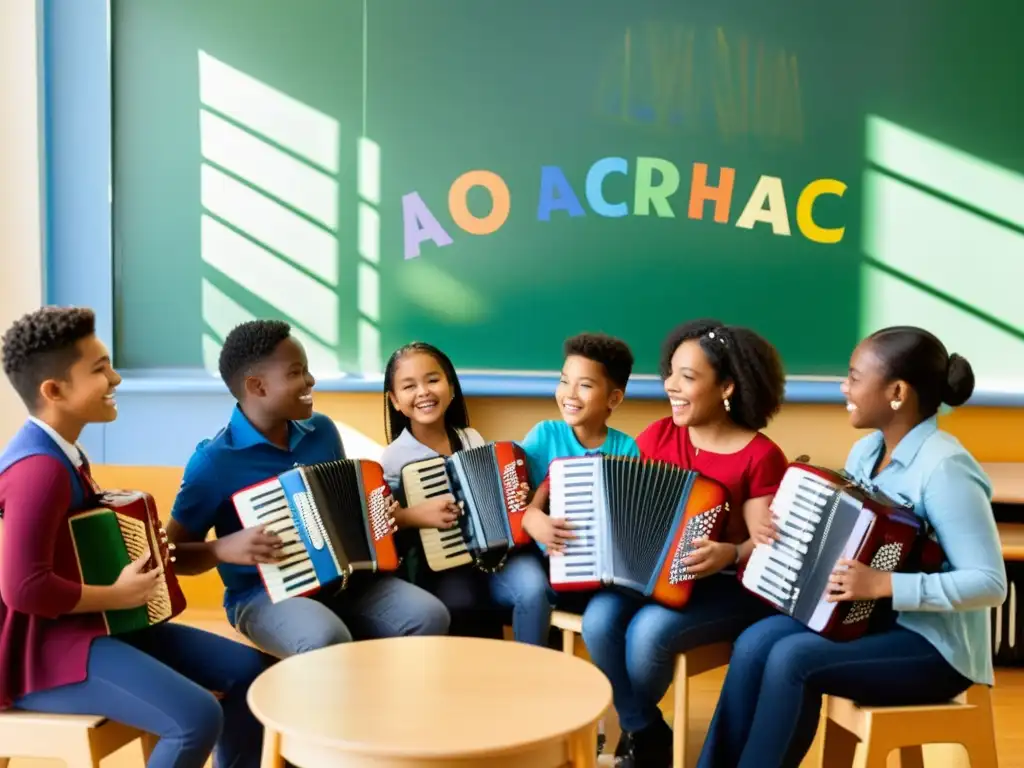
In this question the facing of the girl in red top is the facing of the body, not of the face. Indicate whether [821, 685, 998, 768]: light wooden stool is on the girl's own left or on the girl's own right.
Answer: on the girl's own left

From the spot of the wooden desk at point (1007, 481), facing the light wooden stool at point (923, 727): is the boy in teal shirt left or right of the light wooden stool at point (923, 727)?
right

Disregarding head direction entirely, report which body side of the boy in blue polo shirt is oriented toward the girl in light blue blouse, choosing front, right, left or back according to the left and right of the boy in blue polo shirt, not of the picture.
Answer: front

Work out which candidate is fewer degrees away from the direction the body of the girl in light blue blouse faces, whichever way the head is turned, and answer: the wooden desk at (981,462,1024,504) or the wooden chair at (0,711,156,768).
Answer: the wooden chair

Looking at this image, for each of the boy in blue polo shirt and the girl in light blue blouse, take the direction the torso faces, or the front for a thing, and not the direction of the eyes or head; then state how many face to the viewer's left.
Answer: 1

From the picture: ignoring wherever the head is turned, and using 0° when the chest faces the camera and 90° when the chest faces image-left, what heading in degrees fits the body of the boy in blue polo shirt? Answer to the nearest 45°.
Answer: approximately 315°

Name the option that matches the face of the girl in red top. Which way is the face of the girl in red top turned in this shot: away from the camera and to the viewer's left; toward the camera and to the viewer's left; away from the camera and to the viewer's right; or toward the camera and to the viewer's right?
toward the camera and to the viewer's left

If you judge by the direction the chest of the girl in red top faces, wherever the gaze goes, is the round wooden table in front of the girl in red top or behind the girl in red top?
in front

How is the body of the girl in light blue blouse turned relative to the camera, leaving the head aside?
to the viewer's left

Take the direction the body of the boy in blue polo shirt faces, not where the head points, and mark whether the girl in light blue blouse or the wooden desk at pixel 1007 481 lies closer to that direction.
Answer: the girl in light blue blouse

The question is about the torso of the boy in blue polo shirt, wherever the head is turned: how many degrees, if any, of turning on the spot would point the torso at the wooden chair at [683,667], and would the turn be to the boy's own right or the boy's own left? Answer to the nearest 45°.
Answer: approximately 45° to the boy's own left

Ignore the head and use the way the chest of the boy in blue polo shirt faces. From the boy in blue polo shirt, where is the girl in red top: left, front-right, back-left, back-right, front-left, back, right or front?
front-left

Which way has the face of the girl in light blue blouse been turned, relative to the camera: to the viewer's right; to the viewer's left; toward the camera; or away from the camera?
to the viewer's left

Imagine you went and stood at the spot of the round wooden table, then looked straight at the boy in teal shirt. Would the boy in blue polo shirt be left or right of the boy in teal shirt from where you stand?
left

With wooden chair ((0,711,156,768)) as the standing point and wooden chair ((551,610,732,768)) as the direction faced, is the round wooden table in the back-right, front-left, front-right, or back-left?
front-right

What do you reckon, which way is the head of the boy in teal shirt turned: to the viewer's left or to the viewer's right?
to the viewer's left

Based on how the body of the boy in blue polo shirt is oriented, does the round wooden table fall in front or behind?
in front

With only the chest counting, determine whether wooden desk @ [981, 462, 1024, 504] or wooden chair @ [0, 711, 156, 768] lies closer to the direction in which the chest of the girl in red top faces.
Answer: the wooden chair

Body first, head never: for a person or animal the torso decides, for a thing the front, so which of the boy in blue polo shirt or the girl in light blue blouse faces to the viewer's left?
the girl in light blue blouse

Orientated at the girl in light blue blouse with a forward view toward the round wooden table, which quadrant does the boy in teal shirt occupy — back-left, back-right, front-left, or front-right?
front-right
